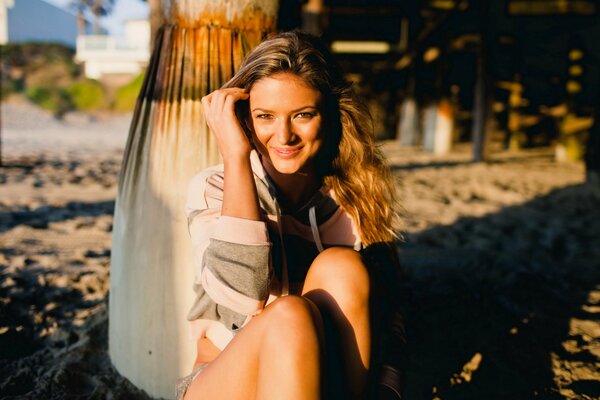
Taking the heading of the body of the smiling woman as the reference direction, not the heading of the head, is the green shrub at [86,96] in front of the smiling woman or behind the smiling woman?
behind

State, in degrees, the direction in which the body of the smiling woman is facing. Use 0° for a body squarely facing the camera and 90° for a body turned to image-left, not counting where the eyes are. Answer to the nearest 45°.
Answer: approximately 0°

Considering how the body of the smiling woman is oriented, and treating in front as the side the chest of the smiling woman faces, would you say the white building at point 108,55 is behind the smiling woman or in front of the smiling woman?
behind
